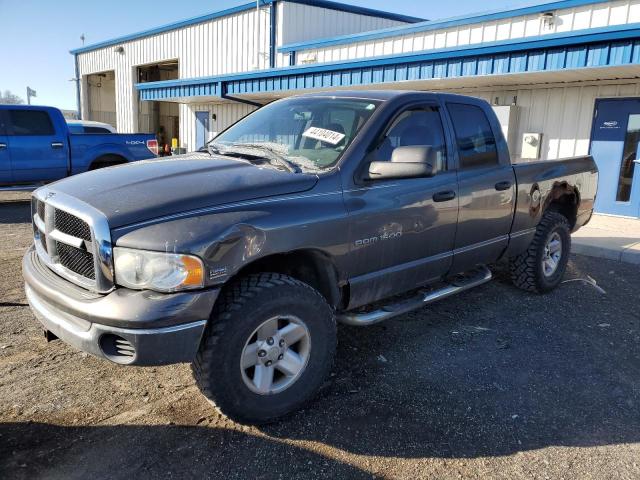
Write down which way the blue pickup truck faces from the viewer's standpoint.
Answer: facing to the left of the viewer

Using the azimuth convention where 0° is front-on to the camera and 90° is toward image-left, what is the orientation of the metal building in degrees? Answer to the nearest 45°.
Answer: approximately 45°

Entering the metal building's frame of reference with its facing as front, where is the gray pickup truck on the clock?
The gray pickup truck is roughly at 11 o'clock from the metal building.

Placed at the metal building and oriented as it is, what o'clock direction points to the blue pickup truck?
The blue pickup truck is roughly at 1 o'clock from the metal building.

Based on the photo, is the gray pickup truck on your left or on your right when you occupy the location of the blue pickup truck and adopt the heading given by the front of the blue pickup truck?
on your left

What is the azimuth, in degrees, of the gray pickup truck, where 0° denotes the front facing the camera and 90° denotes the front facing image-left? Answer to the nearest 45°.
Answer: approximately 45°

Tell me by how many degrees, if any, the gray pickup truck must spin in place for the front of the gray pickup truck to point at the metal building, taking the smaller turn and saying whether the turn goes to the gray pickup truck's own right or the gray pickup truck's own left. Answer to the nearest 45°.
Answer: approximately 180°
